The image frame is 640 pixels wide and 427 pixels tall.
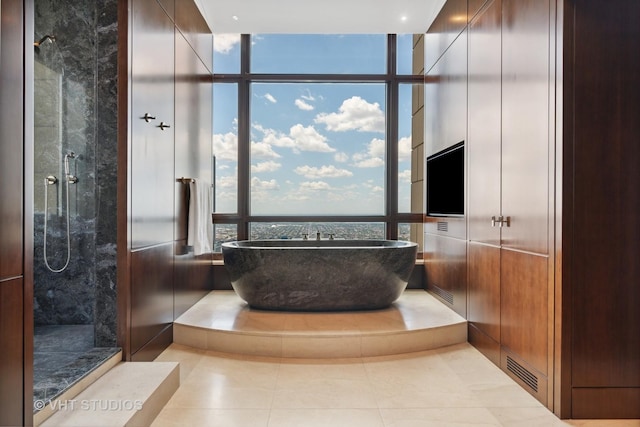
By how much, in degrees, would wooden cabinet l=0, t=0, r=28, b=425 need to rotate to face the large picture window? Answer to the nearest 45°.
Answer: approximately 90° to its left

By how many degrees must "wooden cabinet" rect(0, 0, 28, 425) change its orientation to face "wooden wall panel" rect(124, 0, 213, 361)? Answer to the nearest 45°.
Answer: approximately 90° to its left

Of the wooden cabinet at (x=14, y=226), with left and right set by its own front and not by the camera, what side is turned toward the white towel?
left

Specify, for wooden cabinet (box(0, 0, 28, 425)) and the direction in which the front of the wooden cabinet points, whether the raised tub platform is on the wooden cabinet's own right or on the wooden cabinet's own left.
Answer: on the wooden cabinet's own left

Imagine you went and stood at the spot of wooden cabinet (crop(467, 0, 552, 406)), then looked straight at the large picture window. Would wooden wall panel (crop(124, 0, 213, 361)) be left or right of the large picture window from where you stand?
left

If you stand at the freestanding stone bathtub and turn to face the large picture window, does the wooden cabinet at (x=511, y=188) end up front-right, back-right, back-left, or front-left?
back-right

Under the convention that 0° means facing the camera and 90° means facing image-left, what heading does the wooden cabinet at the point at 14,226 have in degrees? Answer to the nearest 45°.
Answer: approximately 315°

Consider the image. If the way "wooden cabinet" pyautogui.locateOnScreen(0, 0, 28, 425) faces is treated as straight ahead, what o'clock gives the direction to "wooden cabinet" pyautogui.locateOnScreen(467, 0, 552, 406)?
"wooden cabinet" pyautogui.locateOnScreen(467, 0, 552, 406) is roughly at 11 o'clock from "wooden cabinet" pyautogui.locateOnScreen(0, 0, 28, 425).

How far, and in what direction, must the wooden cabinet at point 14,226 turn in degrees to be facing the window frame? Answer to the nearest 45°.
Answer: approximately 90° to its left
